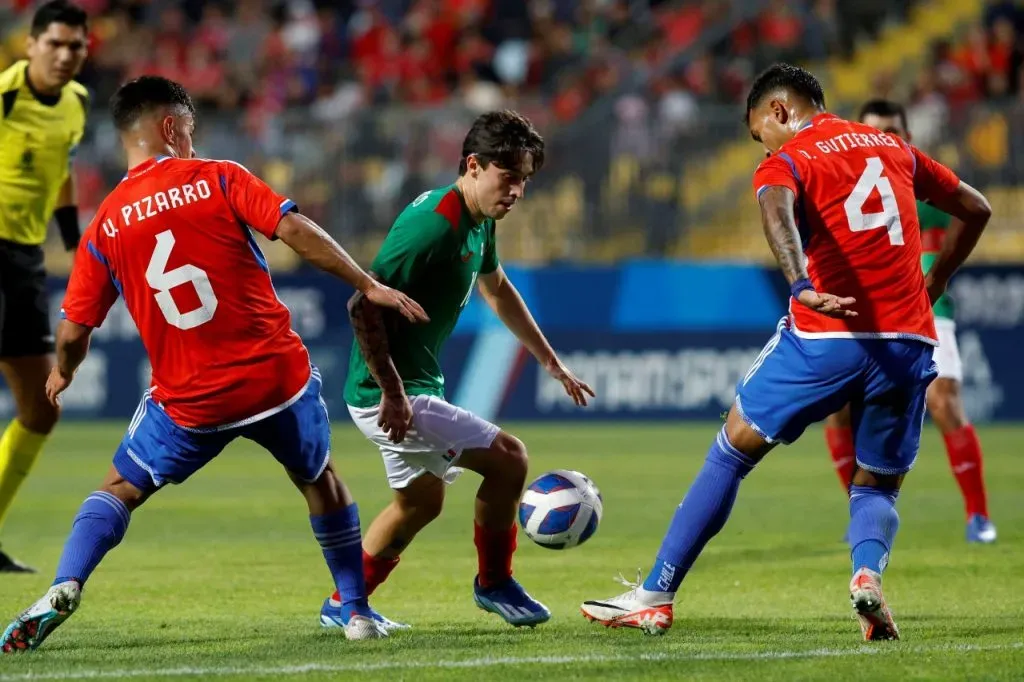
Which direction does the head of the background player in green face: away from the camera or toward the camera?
toward the camera

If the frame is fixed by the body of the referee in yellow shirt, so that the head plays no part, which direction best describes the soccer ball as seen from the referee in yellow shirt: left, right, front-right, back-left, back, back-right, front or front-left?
front

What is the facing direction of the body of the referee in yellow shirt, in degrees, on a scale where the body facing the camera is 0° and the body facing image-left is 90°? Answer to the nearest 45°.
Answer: approximately 315°

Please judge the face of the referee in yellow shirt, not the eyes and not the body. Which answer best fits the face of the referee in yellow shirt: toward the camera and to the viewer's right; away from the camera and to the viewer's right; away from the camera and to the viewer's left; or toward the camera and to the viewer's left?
toward the camera and to the viewer's right

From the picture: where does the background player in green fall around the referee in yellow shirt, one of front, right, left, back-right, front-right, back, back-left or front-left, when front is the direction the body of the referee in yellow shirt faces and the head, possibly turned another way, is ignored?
front-left

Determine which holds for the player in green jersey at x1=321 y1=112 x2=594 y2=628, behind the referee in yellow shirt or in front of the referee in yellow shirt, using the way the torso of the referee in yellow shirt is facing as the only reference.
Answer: in front

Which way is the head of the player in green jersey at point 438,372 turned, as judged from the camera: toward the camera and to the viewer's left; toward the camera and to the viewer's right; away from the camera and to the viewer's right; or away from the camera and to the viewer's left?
toward the camera and to the viewer's right

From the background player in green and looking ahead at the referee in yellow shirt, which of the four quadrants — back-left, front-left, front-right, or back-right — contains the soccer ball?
front-left

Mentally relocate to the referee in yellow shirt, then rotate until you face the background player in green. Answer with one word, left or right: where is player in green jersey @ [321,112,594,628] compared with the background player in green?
right
